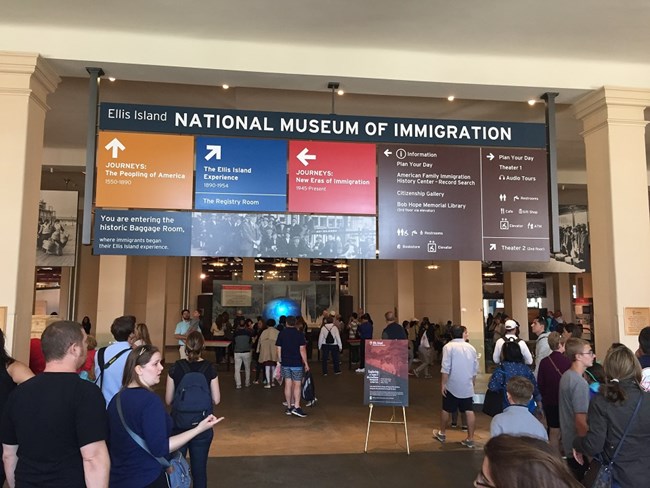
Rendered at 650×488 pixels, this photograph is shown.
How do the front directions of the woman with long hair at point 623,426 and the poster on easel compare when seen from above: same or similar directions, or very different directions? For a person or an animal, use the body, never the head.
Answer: very different directions

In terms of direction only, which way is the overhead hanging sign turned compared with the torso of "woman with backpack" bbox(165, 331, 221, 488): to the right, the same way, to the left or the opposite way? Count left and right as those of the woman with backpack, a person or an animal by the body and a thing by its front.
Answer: the opposite way

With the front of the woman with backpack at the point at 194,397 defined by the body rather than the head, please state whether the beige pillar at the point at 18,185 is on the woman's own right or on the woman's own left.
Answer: on the woman's own left

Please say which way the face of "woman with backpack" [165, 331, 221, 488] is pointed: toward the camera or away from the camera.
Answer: away from the camera

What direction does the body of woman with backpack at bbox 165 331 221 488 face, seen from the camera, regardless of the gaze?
away from the camera

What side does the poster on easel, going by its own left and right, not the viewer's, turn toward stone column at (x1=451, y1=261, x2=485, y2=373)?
back

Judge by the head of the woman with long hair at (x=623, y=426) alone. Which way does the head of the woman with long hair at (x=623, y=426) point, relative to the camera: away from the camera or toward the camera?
away from the camera

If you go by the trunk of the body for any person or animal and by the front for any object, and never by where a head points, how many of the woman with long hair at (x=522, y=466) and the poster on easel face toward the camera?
1

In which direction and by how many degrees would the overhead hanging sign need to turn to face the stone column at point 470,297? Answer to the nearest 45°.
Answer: approximately 135° to its left
